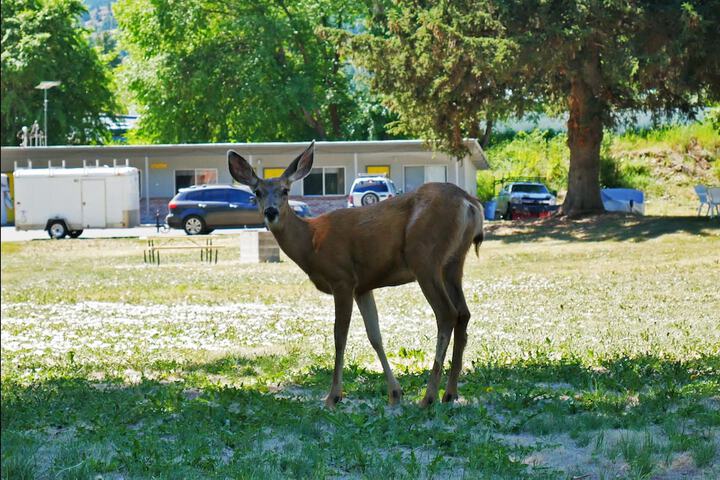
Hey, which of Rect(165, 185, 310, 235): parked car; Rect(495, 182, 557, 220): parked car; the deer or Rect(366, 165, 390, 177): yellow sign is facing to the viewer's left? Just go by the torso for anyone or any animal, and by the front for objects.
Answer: the deer

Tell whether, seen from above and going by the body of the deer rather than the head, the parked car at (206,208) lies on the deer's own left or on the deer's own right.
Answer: on the deer's own right

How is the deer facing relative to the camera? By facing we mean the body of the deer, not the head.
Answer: to the viewer's left

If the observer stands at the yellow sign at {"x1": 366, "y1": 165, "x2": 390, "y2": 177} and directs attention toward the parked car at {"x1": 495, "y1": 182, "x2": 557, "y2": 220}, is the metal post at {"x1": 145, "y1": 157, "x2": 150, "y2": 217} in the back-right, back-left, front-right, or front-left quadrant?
back-right

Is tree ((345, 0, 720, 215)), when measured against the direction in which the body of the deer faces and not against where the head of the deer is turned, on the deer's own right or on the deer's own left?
on the deer's own right

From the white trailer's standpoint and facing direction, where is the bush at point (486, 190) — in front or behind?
in front

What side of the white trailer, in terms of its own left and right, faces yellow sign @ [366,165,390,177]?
front

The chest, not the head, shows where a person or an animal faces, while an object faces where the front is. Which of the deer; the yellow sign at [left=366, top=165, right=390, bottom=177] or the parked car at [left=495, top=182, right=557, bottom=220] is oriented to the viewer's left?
the deer

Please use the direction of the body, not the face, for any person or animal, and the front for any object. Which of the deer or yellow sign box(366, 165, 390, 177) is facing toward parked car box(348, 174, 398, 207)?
the yellow sign

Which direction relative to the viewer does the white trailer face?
to the viewer's right

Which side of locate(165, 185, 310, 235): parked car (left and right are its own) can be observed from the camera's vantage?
right

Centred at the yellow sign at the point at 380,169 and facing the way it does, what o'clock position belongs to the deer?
The deer is roughly at 12 o'clock from the yellow sign.

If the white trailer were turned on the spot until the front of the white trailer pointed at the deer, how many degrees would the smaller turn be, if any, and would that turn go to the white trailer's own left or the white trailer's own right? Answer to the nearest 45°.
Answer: approximately 90° to the white trailer's own right

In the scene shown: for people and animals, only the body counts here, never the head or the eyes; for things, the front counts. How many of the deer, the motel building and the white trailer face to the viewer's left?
1

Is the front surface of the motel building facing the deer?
yes

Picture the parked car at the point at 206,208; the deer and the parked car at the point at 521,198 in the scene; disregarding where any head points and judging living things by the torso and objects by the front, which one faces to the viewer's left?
the deer

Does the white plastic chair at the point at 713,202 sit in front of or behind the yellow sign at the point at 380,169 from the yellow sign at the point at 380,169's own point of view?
in front
